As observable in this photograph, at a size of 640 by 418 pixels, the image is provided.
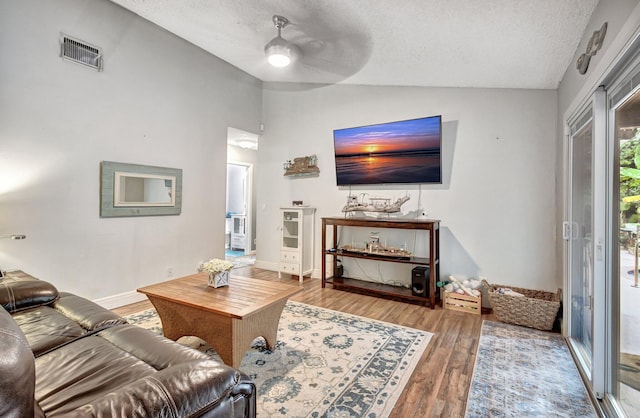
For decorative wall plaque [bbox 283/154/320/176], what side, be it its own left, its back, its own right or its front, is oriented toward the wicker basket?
left

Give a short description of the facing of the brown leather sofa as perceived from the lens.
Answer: facing away from the viewer and to the right of the viewer

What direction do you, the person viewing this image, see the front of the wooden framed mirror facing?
facing the viewer and to the right of the viewer

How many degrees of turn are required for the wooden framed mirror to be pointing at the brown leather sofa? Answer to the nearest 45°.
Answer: approximately 45° to its right

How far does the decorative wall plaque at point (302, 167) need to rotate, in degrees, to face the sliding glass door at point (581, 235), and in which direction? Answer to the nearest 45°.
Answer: approximately 90° to its left

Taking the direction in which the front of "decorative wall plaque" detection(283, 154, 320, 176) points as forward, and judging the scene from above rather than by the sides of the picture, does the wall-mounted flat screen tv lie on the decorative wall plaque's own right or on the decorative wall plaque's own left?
on the decorative wall plaque's own left

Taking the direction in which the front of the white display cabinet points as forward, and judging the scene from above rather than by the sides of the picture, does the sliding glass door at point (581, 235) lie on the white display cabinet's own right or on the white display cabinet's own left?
on the white display cabinet's own left

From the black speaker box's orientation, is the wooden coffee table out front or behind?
out front

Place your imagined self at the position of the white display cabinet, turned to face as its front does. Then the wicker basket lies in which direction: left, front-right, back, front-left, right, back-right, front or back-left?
left

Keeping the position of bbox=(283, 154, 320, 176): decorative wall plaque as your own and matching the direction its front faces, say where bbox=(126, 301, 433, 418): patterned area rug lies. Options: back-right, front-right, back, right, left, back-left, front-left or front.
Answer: front-left

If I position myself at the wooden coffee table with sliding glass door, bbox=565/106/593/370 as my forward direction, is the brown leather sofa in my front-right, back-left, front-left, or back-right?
back-right

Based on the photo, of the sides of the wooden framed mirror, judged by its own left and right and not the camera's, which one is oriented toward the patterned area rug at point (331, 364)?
front

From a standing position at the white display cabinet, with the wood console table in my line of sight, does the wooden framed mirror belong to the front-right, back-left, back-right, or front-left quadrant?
back-right

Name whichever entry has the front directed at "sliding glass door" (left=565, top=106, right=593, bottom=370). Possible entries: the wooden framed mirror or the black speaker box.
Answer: the wooden framed mirror

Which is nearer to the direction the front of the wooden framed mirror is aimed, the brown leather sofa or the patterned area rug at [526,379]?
the patterned area rug

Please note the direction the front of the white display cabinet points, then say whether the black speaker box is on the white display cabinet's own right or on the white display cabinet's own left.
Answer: on the white display cabinet's own left

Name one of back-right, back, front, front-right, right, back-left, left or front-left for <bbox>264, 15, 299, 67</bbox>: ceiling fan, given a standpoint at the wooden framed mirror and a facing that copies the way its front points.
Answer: front

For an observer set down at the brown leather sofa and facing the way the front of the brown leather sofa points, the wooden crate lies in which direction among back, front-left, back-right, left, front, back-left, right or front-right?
front-right

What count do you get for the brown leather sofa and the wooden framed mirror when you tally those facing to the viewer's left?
0
